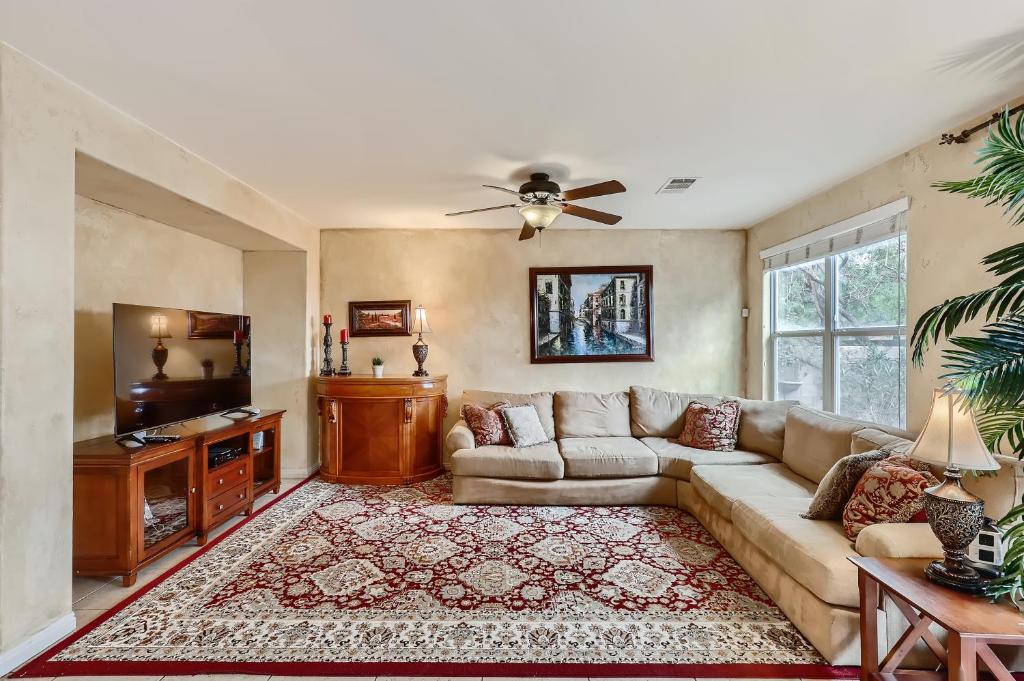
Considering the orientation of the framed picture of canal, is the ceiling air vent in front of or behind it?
in front

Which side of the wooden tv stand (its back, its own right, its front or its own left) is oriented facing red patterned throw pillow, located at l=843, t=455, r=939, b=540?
front

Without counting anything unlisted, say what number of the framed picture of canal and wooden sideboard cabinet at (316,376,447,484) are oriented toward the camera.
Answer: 2

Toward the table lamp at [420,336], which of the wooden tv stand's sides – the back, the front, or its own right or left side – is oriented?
left

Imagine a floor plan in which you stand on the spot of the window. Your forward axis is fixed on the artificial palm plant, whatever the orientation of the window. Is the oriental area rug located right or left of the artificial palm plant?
right

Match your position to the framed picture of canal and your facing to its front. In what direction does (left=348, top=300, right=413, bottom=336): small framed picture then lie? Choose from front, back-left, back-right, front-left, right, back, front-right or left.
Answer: right

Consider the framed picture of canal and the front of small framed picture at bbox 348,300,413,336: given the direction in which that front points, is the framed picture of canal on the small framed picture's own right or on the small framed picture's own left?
on the small framed picture's own left

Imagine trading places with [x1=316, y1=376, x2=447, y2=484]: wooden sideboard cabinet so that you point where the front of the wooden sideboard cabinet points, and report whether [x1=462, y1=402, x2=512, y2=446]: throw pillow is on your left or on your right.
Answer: on your left

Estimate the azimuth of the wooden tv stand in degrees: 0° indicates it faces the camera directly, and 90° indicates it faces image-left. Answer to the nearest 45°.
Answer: approximately 315°

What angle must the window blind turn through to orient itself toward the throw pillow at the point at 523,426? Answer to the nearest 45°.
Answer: approximately 45° to its right

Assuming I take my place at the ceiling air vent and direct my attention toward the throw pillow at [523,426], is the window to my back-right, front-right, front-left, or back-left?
back-right

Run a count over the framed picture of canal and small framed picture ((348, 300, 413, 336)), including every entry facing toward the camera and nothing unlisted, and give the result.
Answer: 2
